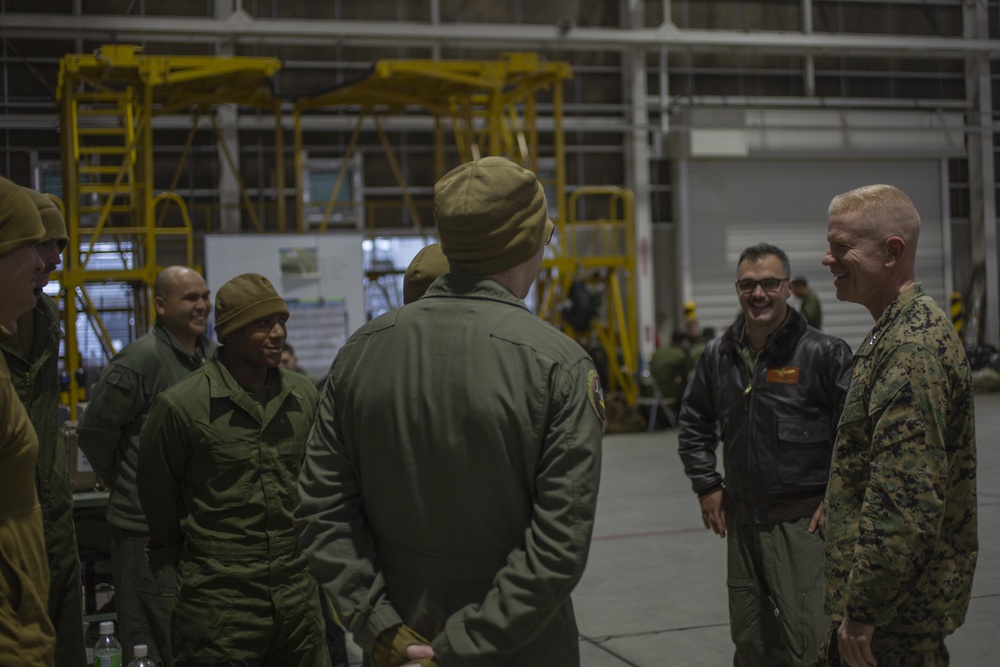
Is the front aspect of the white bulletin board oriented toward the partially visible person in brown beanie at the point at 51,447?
yes

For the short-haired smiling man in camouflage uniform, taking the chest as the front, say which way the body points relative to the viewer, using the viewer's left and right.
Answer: facing to the left of the viewer

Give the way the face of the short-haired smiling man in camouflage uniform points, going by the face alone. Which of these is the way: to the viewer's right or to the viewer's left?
to the viewer's left

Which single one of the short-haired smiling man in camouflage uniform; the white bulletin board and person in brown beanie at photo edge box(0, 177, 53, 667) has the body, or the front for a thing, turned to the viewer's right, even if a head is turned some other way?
the person in brown beanie at photo edge

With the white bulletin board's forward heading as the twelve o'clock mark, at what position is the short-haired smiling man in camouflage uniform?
The short-haired smiling man in camouflage uniform is roughly at 12 o'clock from the white bulletin board.

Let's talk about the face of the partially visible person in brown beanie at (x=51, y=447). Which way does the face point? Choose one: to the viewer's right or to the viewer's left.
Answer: to the viewer's right

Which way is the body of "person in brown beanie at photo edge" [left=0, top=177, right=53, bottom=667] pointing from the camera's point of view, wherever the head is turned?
to the viewer's right

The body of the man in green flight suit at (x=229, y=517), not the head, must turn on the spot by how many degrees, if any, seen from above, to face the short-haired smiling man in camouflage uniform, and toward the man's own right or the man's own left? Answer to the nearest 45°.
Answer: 0° — they already face them

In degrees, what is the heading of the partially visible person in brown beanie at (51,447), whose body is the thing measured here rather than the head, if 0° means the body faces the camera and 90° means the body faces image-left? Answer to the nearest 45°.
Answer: approximately 270°

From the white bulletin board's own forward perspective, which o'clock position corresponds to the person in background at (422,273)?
The person in background is roughly at 12 o'clock from the white bulletin board.

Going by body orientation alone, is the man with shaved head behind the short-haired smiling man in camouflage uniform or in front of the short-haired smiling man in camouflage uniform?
in front
